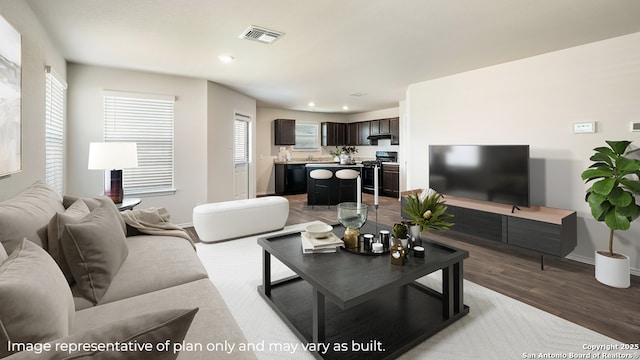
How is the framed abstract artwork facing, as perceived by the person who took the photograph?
facing to the right of the viewer

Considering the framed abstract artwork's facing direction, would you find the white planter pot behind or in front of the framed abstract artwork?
in front

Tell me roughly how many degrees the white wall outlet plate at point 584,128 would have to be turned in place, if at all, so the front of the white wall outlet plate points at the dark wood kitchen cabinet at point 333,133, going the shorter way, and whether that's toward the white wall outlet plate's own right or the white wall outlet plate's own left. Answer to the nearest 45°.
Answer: approximately 90° to the white wall outlet plate's own right

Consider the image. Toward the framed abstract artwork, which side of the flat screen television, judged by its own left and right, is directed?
front

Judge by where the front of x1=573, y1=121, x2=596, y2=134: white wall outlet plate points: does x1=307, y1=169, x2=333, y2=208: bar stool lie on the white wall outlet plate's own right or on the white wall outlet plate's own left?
on the white wall outlet plate's own right

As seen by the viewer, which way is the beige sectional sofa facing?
to the viewer's right

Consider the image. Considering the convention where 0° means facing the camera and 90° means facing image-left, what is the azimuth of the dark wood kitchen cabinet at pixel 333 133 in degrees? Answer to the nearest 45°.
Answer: approximately 0°

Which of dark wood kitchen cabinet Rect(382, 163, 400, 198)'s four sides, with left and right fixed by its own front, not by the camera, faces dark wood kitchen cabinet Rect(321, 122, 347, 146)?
right
